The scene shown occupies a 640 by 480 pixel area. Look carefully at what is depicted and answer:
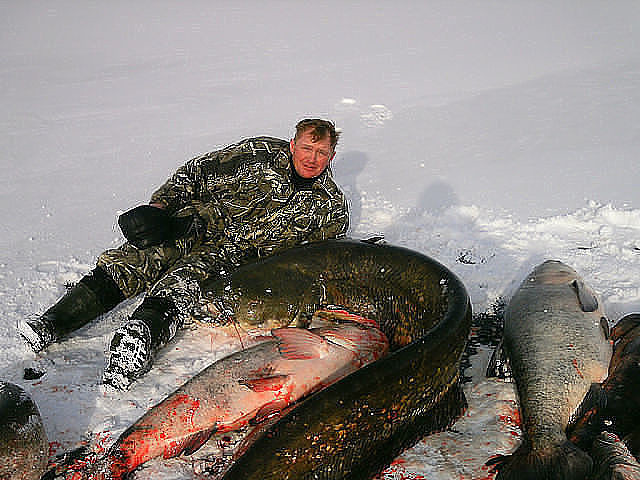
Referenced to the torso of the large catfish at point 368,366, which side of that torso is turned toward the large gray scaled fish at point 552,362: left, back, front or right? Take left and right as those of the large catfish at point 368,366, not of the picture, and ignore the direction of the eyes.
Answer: back

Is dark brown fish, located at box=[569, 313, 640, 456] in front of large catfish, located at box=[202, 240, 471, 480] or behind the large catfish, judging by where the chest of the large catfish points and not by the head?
behind

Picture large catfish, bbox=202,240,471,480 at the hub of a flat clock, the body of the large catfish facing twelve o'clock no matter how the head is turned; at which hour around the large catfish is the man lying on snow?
The man lying on snow is roughly at 2 o'clock from the large catfish.

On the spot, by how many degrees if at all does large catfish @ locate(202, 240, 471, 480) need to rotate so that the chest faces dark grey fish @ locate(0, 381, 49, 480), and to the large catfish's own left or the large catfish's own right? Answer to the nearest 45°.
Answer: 0° — it already faces it

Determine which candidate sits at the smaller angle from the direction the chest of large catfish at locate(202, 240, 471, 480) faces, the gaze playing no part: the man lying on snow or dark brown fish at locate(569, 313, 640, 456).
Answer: the man lying on snow

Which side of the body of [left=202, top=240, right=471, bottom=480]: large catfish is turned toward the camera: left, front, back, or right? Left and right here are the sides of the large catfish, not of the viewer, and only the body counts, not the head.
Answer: left
